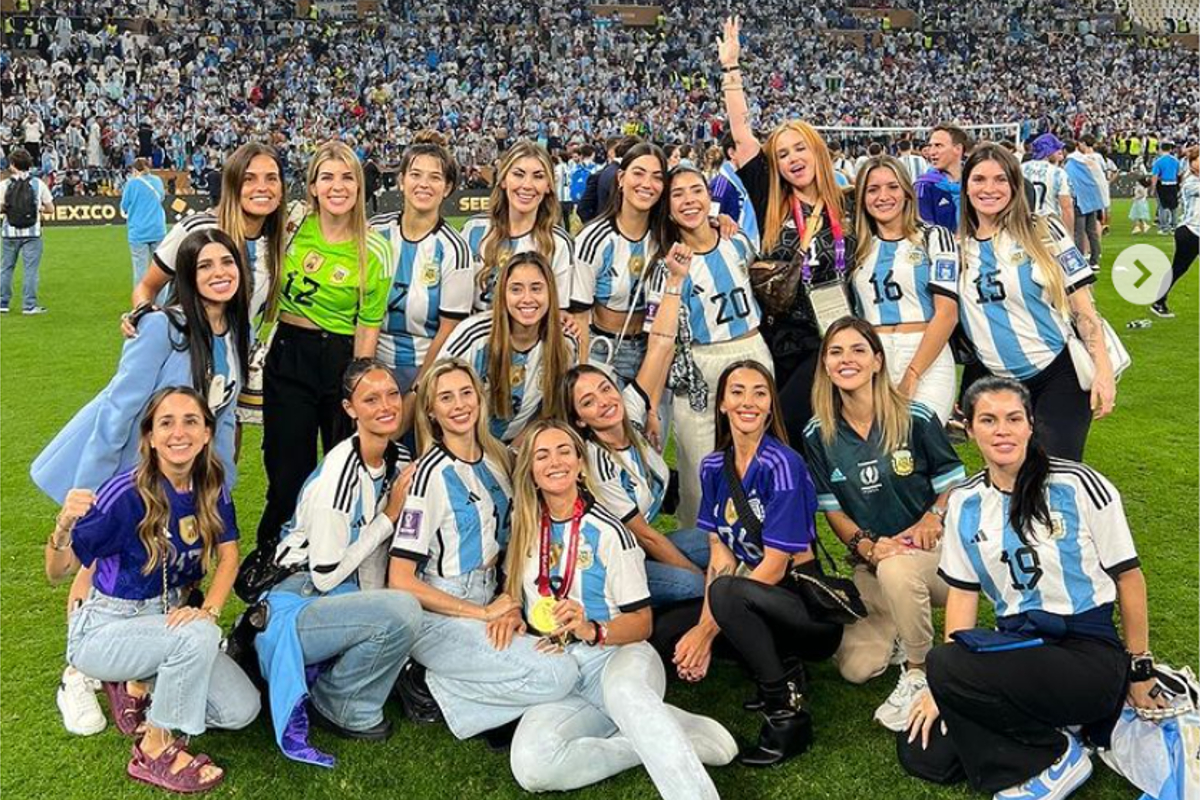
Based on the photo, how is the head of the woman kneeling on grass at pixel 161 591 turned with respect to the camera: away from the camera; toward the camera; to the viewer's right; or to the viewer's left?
toward the camera

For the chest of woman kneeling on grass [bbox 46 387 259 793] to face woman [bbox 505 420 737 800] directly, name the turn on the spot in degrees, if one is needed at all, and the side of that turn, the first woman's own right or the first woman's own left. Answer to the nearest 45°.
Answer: approximately 45° to the first woman's own left

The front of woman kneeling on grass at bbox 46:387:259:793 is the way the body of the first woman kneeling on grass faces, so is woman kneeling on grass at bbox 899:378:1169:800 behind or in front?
in front

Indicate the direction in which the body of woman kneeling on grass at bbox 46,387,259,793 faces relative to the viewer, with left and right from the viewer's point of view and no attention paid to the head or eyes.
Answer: facing the viewer and to the right of the viewer

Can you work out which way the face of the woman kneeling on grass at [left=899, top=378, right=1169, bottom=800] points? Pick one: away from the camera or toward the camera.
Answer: toward the camera

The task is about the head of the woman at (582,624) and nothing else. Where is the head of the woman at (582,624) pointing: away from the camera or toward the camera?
toward the camera
